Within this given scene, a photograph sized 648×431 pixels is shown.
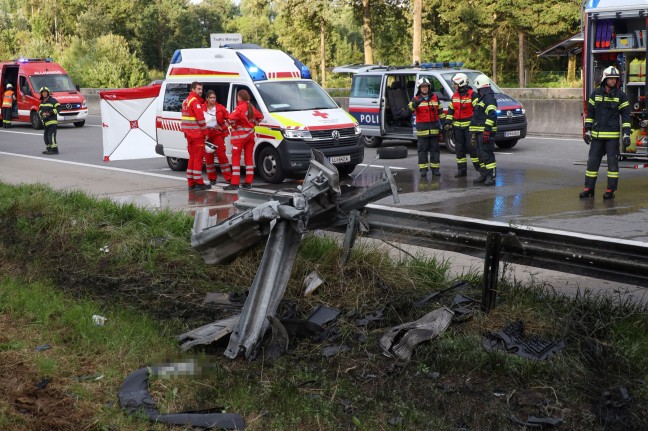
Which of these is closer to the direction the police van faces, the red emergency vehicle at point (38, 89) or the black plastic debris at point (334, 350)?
the black plastic debris

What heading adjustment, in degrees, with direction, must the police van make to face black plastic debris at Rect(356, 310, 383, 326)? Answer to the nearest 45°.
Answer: approximately 45° to its right

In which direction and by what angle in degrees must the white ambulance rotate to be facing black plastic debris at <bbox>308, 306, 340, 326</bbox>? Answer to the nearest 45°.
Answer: approximately 45° to its right

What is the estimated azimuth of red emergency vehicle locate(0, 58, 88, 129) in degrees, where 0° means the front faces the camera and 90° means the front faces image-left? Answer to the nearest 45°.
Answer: approximately 315°

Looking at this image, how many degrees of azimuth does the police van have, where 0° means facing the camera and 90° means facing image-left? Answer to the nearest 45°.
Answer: approximately 315°

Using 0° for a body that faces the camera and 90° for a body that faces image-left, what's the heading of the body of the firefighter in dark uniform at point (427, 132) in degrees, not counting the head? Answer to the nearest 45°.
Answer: approximately 0°

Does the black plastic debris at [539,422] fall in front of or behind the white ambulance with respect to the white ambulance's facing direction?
in front

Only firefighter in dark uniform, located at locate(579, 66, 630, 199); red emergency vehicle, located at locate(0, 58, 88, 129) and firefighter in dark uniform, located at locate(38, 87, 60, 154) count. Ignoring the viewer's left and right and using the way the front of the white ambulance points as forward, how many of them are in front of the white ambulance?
1

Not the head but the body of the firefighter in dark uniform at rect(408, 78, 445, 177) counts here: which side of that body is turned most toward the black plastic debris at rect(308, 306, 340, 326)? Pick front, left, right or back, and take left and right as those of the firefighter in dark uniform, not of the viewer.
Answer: front

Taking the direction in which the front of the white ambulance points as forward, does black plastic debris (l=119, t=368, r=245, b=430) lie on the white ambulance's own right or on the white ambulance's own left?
on the white ambulance's own right

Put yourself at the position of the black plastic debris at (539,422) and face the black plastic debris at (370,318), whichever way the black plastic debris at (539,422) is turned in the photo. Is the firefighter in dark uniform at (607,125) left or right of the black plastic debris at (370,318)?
right
